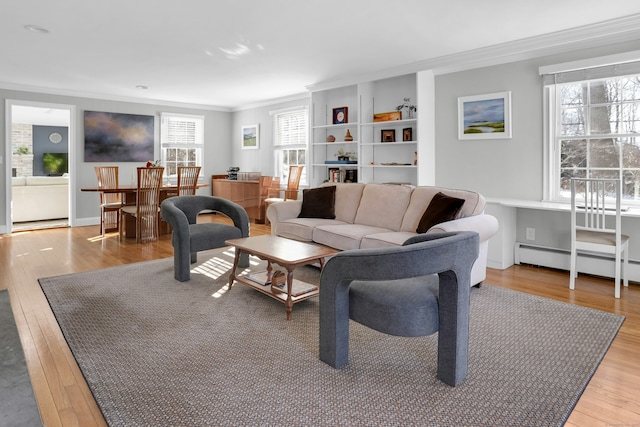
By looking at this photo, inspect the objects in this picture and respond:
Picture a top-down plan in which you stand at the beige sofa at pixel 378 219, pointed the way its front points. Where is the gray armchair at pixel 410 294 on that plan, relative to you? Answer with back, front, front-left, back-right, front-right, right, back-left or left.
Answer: front-left

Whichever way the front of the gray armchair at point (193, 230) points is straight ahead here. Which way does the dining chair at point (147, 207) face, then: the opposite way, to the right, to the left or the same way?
the opposite way

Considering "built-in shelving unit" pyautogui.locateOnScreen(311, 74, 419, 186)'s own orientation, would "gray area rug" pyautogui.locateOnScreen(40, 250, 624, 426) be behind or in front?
in front

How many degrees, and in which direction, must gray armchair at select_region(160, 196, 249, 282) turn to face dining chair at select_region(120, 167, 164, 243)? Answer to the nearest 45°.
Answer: approximately 135° to its left
